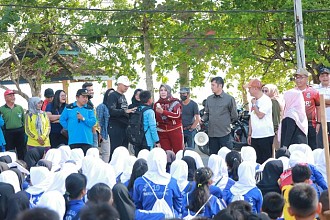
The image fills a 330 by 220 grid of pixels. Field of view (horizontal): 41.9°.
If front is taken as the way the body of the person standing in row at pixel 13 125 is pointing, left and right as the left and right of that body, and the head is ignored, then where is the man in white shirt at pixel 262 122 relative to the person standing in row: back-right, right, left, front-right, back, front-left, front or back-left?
front-left

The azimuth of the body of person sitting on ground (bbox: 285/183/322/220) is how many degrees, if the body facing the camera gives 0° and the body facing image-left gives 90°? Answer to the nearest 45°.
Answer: approximately 180°

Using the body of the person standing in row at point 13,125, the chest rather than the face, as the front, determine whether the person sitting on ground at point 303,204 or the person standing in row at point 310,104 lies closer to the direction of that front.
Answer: the person sitting on ground

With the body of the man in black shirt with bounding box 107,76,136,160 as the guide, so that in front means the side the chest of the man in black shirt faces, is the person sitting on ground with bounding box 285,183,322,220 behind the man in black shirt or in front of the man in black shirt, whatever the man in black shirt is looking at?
in front

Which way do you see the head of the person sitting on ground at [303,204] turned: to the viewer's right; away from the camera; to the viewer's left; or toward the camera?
away from the camera

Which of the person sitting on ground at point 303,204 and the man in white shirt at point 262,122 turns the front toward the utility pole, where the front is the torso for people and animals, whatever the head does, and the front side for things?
the person sitting on ground

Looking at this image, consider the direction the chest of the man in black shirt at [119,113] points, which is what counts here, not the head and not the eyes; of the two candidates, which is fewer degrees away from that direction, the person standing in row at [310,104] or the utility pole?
the person standing in row

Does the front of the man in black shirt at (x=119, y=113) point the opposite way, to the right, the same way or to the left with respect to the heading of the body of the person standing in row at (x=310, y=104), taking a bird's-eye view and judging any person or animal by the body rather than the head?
to the left

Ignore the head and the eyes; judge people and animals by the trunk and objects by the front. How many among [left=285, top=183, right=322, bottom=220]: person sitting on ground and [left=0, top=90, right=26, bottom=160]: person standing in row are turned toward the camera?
1

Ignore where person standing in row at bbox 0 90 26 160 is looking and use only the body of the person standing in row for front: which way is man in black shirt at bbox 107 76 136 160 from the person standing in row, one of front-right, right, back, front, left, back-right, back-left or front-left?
front-left
